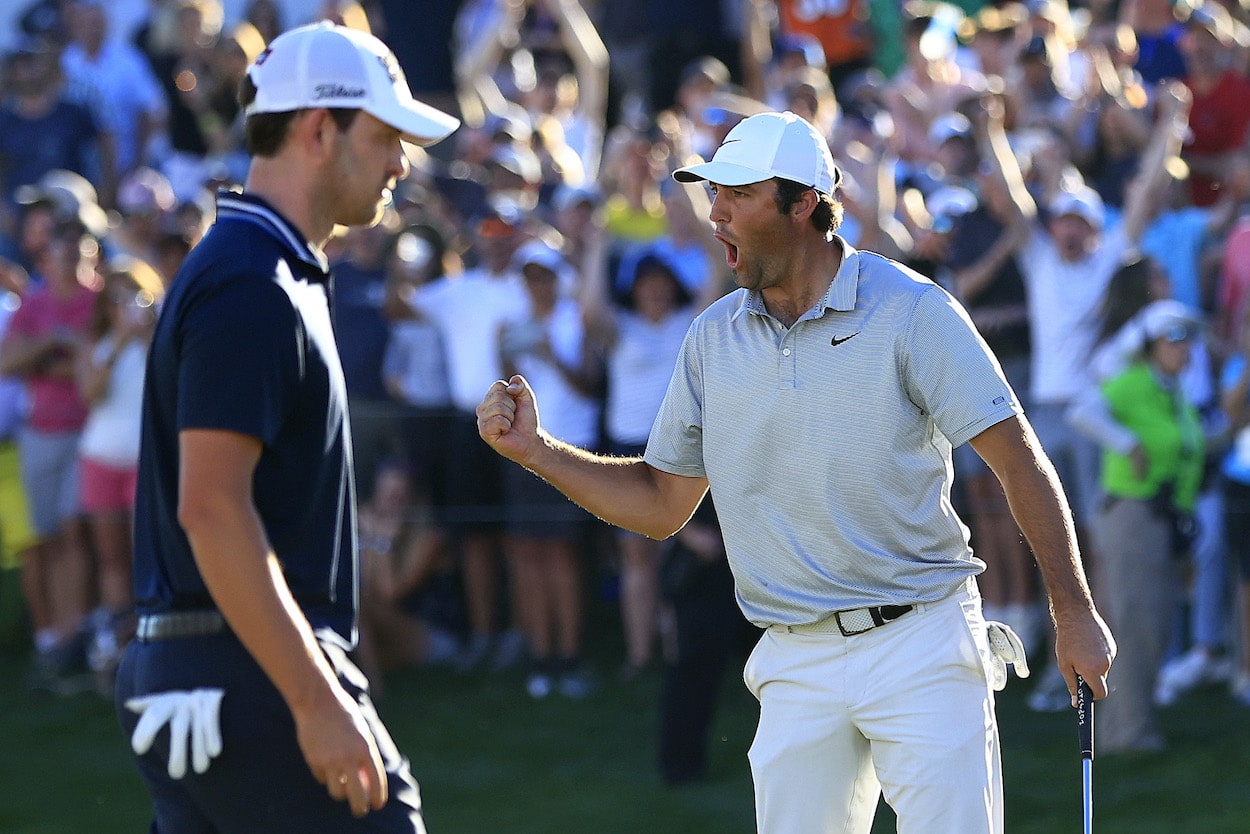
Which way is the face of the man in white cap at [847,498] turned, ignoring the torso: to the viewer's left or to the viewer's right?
to the viewer's left

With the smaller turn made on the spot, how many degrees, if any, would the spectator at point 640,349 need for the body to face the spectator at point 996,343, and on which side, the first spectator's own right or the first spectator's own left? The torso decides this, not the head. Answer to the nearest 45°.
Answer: approximately 90° to the first spectator's own left

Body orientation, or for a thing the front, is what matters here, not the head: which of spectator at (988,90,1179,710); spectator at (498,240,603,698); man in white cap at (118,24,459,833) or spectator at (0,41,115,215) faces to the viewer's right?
the man in white cap

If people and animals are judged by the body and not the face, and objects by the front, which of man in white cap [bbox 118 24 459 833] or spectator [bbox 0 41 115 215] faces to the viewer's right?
the man in white cap

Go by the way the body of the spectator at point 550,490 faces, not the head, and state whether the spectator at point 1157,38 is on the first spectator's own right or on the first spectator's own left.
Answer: on the first spectator's own left

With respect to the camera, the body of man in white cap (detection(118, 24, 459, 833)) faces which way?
to the viewer's right

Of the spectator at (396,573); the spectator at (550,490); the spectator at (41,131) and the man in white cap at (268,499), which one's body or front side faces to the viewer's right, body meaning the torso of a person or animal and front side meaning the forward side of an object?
the man in white cap

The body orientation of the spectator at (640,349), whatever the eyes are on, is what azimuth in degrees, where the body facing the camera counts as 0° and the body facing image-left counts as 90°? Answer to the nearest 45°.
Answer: approximately 0°
